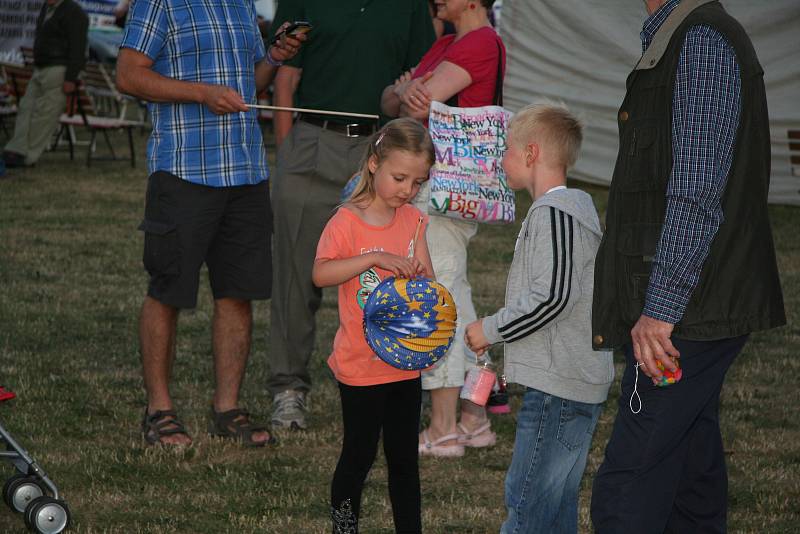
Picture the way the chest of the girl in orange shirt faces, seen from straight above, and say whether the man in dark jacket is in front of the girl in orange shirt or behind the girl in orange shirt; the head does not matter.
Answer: behind

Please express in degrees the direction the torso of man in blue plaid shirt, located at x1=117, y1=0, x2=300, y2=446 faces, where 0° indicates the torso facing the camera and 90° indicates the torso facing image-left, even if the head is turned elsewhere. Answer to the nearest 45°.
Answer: approximately 315°

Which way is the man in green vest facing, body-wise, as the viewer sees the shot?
to the viewer's left

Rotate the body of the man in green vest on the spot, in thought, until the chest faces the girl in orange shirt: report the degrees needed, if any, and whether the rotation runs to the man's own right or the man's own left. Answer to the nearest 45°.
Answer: approximately 45° to the man's own right
